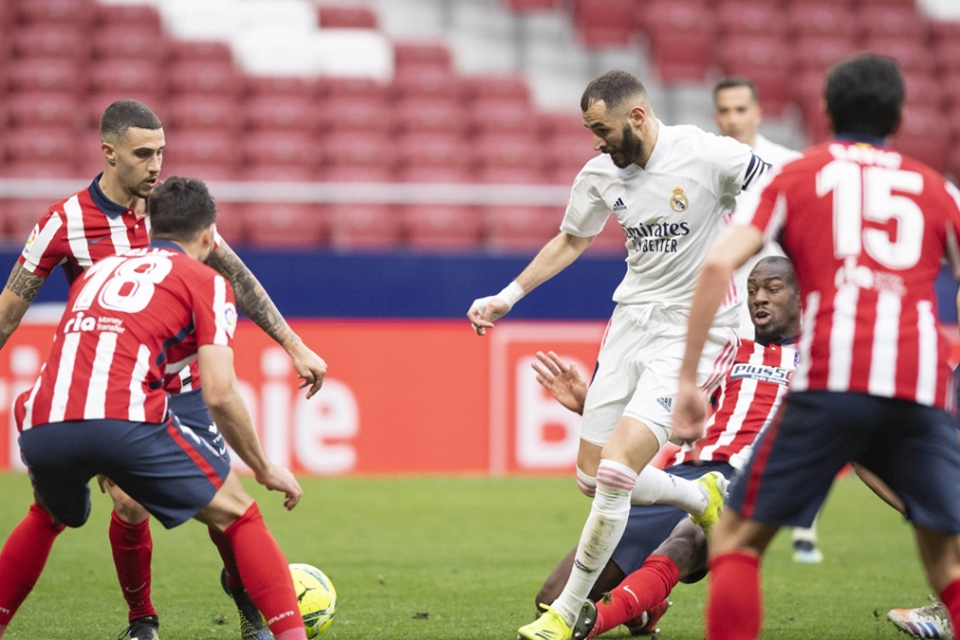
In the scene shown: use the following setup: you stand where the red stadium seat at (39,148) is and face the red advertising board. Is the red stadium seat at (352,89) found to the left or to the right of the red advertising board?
left

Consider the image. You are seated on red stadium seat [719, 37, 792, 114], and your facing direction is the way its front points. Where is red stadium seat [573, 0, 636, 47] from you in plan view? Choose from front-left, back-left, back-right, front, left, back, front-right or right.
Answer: right

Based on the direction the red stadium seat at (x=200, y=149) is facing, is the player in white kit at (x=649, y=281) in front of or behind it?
in front

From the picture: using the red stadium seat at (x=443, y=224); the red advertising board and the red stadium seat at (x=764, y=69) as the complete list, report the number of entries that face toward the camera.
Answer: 3

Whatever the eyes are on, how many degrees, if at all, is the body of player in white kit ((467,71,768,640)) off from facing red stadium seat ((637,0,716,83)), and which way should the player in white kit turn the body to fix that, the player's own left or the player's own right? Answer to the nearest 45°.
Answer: approximately 135° to the player's own right

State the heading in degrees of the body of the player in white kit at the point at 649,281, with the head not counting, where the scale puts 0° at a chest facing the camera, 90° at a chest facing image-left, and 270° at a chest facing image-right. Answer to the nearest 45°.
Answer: approximately 45°

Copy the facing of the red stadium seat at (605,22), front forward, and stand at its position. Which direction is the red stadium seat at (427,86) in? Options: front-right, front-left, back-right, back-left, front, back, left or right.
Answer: front-right

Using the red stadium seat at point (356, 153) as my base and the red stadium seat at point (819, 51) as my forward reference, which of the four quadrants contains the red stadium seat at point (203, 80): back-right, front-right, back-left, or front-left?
back-left

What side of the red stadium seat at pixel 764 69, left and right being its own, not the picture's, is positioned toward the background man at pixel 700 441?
front

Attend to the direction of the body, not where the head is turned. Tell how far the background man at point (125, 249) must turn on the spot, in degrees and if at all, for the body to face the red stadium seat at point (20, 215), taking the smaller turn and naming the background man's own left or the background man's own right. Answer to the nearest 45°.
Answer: approximately 135° to the background man's own left

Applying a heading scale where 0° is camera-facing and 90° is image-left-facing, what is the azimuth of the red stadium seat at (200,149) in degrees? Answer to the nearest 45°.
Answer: approximately 0°

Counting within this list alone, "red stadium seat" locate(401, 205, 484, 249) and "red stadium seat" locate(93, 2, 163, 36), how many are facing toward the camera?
2

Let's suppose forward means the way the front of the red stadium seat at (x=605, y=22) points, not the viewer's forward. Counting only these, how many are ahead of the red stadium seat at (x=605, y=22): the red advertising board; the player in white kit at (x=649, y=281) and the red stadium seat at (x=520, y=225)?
3

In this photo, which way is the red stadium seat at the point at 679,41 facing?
toward the camera

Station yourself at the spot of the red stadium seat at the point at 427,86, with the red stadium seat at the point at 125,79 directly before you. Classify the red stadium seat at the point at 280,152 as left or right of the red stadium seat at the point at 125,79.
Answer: left

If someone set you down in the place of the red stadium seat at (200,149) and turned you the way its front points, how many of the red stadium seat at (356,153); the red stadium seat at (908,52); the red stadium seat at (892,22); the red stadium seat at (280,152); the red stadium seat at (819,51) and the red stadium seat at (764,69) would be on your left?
6

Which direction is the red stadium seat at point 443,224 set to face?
toward the camera

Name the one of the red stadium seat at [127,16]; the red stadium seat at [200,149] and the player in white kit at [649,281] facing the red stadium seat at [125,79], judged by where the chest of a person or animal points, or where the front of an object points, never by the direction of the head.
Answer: the red stadium seat at [127,16]

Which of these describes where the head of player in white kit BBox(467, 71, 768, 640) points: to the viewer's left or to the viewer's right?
to the viewer's left

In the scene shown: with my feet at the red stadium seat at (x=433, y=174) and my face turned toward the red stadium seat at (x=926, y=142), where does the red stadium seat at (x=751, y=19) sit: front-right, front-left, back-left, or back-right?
front-left
